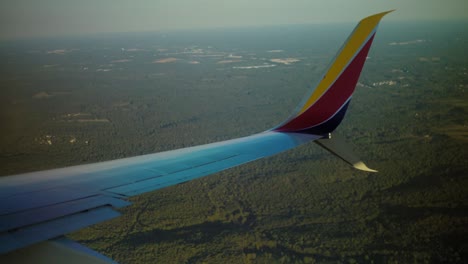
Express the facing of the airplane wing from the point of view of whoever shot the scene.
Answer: facing away from the viewer and to the left of the viewer
